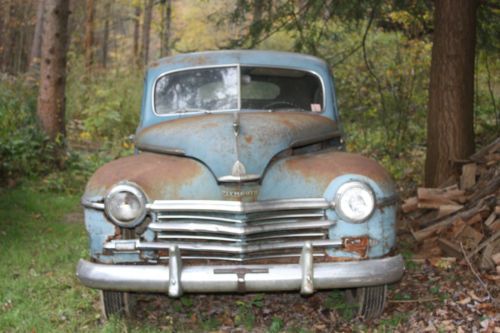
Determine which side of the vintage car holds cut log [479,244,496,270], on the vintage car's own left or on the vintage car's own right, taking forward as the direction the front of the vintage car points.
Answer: on the vintage car's own left

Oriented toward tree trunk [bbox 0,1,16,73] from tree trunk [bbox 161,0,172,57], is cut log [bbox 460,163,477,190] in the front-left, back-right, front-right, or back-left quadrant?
back-left

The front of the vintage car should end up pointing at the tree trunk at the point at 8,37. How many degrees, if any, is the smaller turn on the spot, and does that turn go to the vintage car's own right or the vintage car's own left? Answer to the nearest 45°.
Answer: approximately 180°

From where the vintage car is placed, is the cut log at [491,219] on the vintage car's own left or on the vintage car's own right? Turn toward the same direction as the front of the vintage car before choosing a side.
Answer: on the vintage car's own left

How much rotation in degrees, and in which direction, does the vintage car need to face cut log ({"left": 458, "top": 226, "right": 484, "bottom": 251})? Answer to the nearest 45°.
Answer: approximately 135° to its left

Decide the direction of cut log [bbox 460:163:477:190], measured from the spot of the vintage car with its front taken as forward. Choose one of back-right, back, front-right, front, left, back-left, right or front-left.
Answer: back-left

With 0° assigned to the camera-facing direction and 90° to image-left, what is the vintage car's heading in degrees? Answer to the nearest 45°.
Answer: approximately 0°

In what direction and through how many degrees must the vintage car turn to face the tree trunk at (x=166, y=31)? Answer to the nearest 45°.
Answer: approximately 180°
